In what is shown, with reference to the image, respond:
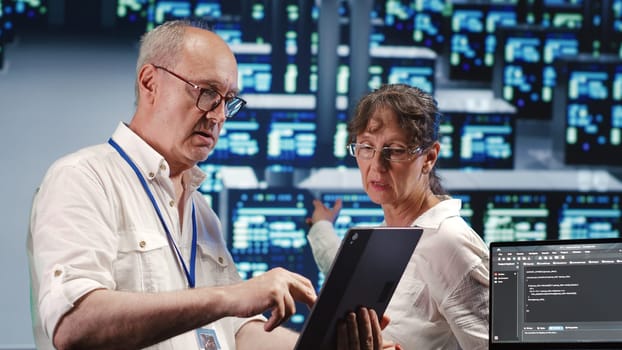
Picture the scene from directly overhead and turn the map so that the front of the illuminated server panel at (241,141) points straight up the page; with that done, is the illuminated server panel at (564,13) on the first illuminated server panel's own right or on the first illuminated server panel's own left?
on the first illuminated server panel's own left

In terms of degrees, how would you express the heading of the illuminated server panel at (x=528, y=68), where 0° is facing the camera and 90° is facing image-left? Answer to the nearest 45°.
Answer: approximately 0°

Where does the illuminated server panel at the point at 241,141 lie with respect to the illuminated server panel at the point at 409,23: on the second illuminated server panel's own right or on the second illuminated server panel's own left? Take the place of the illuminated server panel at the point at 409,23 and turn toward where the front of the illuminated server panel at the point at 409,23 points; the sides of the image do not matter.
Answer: on the second illuminated server panel's own right

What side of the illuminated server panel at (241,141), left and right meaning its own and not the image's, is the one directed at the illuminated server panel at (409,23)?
left
